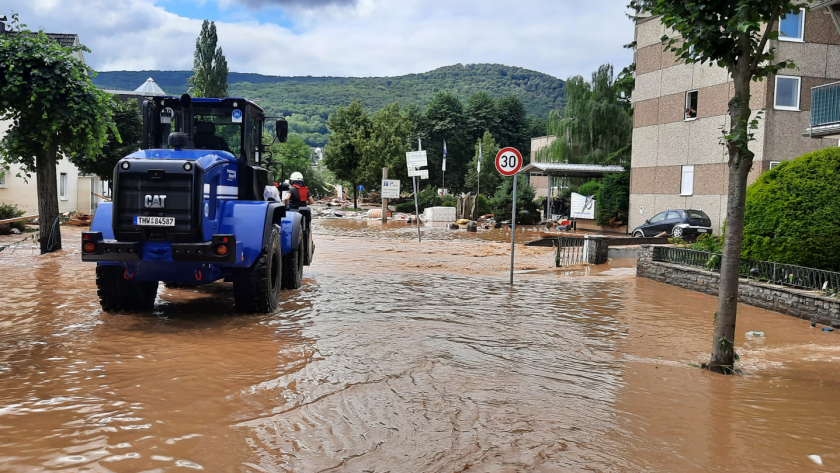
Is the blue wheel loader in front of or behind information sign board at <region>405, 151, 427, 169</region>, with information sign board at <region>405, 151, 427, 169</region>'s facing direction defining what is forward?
in front

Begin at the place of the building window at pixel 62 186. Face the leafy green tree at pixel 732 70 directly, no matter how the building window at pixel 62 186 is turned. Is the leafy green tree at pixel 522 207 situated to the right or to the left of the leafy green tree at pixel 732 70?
left

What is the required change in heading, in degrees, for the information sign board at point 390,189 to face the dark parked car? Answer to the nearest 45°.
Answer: approximately 45° to its left

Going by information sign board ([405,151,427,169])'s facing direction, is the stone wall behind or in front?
in front

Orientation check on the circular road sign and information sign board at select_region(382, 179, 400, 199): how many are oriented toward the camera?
2

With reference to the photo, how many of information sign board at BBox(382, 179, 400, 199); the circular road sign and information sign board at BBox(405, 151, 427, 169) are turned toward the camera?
3

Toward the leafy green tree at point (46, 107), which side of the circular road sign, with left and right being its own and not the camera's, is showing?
right

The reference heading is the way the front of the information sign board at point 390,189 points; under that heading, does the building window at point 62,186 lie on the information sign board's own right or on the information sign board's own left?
on the information sign board's own right

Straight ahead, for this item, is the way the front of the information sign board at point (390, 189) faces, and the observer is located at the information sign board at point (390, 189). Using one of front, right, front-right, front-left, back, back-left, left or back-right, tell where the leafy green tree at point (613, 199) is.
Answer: front-left

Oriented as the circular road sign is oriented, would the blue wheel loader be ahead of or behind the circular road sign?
ahead

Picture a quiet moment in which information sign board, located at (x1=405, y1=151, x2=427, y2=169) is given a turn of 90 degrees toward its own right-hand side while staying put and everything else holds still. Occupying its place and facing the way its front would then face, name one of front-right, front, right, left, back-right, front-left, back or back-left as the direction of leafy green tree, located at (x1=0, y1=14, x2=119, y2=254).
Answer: front-left
